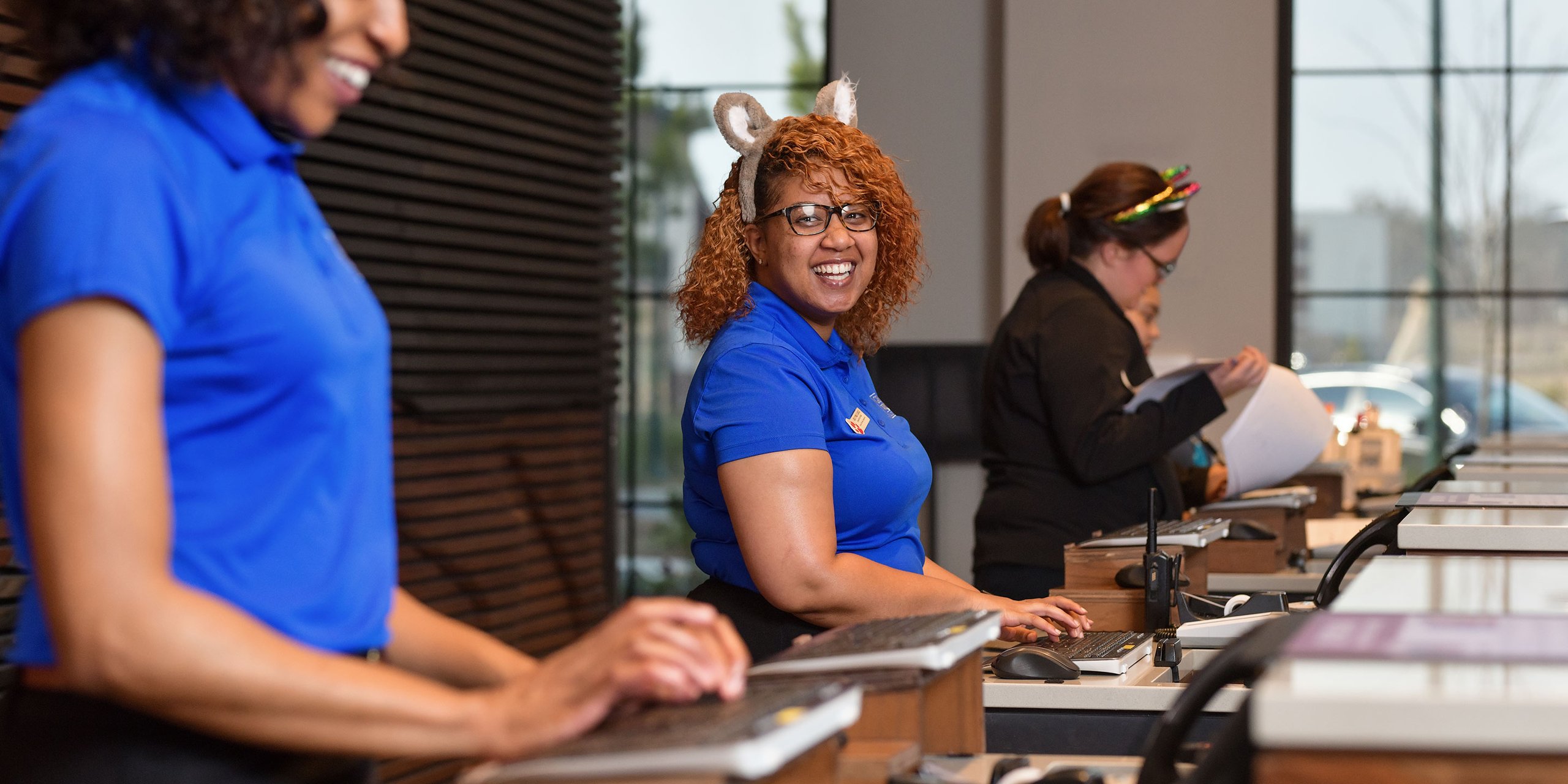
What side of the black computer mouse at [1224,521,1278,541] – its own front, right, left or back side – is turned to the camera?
right

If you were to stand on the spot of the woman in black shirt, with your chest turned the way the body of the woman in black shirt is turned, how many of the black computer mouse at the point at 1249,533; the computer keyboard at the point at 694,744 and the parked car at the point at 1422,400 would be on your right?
1

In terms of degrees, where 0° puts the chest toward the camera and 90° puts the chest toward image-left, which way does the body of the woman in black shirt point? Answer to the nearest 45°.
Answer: approximately 270°

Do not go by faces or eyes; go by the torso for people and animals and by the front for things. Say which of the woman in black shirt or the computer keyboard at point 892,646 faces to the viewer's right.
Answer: the woman in black shirt

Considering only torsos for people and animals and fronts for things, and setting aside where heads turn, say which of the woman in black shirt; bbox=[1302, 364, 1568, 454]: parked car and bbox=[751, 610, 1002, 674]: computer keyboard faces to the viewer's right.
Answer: the woman in black shirt

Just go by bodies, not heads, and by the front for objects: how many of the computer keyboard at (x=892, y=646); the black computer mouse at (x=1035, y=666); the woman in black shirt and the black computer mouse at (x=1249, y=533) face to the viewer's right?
3

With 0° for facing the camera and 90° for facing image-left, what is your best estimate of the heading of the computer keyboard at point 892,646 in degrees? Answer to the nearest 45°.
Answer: approximately 90°

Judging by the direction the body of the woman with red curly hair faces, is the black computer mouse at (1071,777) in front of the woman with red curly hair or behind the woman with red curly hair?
in front

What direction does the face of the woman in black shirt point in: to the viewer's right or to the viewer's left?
to the viewer's right
